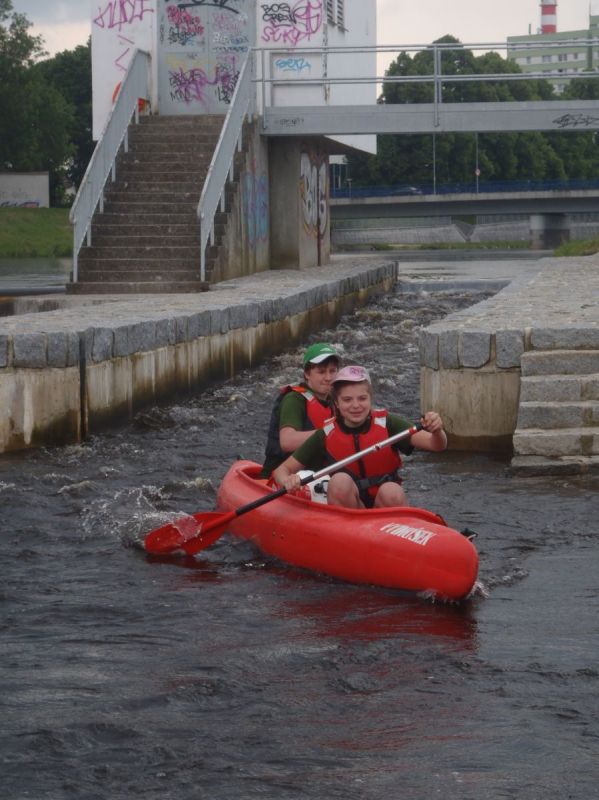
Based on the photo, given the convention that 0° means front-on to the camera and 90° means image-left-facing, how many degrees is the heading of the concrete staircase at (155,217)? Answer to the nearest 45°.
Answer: approximately 0°

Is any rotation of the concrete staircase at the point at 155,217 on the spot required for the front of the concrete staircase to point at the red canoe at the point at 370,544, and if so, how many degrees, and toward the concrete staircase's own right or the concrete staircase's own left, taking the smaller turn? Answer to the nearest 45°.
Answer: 0° — it already faces it

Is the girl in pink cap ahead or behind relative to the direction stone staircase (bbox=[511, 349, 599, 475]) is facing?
ahead

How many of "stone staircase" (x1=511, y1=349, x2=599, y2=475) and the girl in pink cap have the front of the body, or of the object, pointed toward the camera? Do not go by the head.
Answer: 2

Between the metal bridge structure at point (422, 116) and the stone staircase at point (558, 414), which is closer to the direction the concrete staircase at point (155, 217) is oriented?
the stone staircase

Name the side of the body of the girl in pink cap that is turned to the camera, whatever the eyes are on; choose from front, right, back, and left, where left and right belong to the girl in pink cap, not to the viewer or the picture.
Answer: front

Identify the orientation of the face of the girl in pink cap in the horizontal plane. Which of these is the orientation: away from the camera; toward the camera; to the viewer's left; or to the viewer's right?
toward the camera

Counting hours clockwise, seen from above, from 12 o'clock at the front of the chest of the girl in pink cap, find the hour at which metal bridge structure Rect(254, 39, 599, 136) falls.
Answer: The metal bridge structure is roughly at 6 o'clock from the girl in pink cap.

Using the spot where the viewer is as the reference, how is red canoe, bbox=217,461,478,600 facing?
facing the viewer and to the right of the viewer

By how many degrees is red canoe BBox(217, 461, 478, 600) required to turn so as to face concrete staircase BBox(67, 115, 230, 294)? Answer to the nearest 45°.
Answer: approximately 135° to its left

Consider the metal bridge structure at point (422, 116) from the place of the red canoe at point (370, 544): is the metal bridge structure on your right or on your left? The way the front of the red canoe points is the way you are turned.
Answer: on your left
